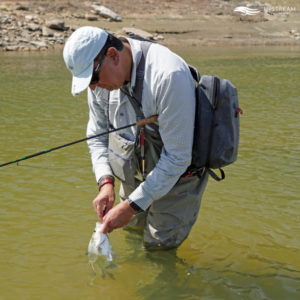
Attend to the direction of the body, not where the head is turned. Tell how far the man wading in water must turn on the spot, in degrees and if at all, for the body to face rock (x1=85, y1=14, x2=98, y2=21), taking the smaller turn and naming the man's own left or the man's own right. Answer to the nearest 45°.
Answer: approximately 135° to the man's own right

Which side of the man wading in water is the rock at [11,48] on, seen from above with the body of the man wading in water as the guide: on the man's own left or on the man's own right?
on the man's own right

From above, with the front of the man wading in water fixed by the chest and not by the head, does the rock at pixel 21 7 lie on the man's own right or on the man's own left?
on the man's own right

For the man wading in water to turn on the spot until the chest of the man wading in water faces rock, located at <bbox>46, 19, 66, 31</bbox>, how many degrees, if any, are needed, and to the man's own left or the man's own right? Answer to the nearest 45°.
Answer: approximately 135° to the man's own right

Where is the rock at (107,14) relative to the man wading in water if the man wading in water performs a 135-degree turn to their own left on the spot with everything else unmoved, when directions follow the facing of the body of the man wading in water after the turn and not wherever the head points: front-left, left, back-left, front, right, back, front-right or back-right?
left

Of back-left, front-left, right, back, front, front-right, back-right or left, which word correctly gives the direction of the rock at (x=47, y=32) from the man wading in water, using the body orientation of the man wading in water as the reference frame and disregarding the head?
back-right

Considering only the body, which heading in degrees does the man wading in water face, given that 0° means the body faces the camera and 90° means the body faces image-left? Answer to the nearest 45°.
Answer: approximately 45°

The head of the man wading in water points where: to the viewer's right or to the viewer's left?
to the viewer's left

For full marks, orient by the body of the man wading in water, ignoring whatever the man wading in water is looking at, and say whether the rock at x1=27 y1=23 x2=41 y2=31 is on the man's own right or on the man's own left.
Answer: on the man's own right

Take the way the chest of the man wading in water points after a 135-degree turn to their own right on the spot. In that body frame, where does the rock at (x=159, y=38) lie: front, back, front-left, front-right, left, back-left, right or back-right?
front
